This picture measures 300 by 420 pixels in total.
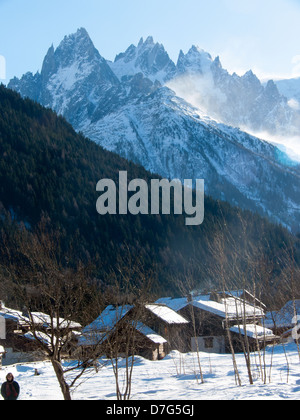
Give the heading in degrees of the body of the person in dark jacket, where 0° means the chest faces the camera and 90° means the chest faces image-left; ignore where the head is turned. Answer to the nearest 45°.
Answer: approximately 0°
